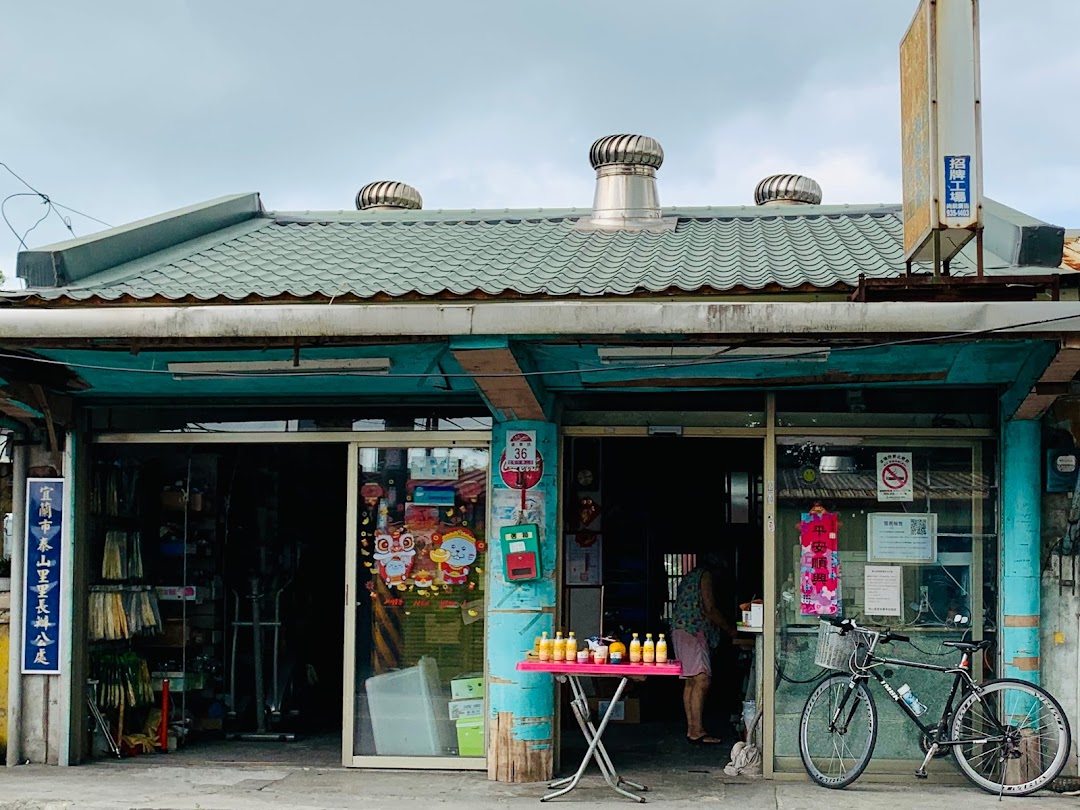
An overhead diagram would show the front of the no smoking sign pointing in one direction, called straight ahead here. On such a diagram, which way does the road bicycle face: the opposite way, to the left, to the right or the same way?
to the right

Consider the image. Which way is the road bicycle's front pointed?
to the viewer's left

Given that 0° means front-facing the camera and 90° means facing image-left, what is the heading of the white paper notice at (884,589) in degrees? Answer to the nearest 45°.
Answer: approximately 0°

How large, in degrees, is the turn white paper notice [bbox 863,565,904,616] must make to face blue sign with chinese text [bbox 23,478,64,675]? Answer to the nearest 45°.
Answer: approximately 90° to its right

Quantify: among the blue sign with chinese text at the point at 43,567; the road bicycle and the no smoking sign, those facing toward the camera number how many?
2

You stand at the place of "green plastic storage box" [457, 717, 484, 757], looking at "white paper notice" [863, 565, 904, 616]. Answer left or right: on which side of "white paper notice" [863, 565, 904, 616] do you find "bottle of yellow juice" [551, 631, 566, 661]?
right
